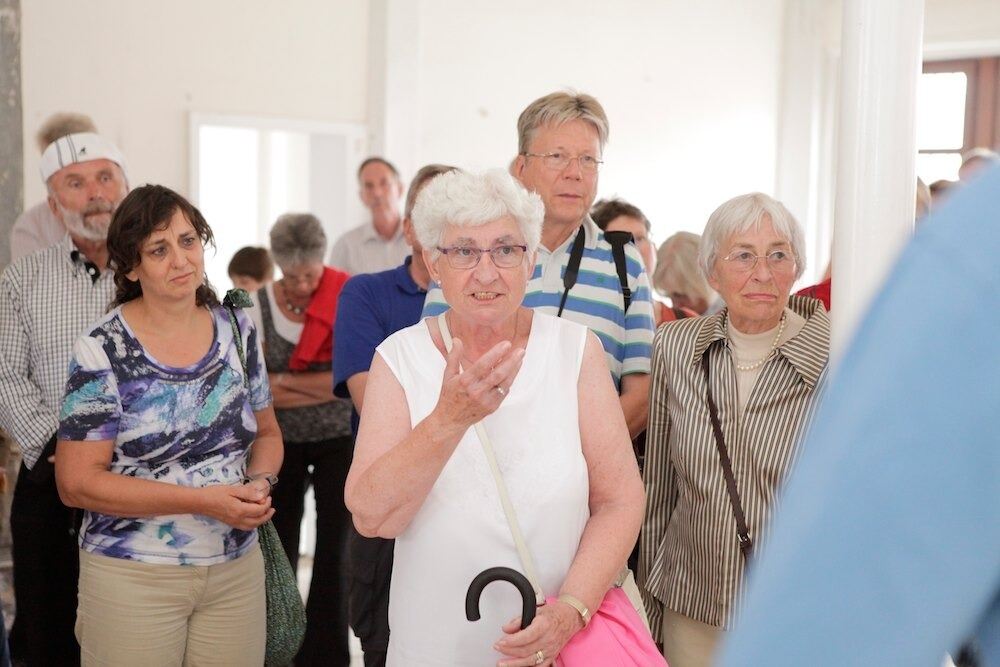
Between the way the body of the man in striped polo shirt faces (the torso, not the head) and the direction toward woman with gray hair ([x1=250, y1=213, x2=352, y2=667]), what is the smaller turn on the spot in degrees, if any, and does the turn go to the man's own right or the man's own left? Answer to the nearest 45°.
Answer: approximately 135° to the man's own right

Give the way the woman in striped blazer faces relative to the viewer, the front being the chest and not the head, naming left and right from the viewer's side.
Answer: facing the viewer

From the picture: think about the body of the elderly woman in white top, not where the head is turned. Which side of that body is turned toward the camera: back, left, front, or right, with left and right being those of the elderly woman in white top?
front

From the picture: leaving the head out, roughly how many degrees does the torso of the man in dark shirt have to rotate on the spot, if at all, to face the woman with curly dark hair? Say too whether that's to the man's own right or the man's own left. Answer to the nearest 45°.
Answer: approximately 90° to the man's own right

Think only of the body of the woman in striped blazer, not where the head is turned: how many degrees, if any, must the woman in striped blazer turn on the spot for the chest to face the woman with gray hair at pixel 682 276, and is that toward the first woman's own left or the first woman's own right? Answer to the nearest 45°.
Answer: approximately 180°

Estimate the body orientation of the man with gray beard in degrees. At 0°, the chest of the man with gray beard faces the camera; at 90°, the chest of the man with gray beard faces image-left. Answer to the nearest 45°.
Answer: approximately 315°

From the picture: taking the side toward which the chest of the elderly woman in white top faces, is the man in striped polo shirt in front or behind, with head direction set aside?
behind

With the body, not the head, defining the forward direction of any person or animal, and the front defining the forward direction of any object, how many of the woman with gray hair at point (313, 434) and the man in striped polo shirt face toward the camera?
2

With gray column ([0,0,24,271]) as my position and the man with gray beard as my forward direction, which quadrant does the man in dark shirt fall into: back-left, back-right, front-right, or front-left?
front-left

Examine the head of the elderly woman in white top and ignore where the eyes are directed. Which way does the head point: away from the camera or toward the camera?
toward the camera

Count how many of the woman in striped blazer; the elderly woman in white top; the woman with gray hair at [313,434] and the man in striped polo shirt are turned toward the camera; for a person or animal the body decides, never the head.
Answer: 4

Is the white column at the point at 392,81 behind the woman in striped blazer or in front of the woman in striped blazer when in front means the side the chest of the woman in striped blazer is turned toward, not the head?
behind

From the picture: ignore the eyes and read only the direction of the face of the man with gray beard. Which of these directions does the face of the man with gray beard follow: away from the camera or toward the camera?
toward the camera

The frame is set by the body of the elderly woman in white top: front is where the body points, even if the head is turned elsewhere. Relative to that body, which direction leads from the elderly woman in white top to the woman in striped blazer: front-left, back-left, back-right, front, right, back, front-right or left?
back-left

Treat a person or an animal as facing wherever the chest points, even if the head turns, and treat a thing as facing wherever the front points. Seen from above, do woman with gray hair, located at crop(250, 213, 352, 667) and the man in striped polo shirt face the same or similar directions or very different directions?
same or similar directions

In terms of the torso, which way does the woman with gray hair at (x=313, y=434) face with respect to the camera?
toward the camera

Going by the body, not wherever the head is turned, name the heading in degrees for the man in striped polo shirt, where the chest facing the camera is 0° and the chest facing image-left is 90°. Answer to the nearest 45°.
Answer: approximately 0°

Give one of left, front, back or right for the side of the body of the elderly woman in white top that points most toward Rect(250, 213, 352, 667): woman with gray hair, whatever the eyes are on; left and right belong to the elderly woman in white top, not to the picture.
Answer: back

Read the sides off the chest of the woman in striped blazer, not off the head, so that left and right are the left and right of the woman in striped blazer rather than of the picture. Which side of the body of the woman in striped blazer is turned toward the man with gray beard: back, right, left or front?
right
